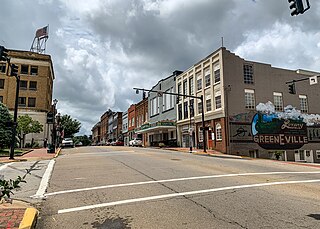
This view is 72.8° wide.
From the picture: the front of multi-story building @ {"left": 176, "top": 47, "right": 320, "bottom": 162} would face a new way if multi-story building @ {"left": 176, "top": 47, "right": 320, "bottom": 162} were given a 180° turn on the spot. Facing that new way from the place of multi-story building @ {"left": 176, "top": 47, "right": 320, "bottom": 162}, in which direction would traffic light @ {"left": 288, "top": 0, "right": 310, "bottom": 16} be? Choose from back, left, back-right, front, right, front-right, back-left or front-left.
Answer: back-right

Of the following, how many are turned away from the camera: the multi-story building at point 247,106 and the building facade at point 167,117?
0

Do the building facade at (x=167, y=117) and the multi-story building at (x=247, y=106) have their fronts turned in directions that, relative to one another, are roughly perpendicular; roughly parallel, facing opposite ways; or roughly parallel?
roughly parallel

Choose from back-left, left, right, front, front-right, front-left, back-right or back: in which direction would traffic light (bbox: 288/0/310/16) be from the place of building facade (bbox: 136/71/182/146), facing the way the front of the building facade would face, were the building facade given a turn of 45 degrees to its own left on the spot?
front

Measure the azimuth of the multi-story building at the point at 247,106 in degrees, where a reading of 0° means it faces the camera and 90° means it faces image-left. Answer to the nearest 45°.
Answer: approximately 45°

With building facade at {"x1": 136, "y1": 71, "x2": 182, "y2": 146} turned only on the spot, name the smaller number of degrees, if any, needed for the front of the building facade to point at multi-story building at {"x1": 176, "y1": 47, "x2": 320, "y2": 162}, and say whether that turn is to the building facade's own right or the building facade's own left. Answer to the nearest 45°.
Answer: approximately 90° to the building facade's own left

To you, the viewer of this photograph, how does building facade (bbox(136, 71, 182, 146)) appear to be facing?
facing the viewer and to the left of the viewer

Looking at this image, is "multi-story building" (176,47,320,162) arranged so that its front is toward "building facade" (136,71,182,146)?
no

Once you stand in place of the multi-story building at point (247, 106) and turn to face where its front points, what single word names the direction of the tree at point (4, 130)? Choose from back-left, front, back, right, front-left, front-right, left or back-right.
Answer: front

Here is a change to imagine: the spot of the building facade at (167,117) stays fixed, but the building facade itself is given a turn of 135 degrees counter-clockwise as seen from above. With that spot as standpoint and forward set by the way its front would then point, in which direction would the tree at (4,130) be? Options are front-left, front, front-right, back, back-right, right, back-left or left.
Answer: back-right
